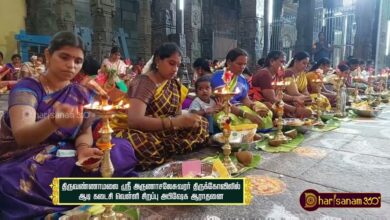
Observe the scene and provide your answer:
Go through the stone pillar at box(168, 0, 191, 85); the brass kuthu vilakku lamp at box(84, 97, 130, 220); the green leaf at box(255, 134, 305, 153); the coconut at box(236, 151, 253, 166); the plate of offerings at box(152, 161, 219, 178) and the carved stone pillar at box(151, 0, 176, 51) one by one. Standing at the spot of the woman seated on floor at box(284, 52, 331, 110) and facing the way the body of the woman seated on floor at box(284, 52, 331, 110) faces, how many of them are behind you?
2

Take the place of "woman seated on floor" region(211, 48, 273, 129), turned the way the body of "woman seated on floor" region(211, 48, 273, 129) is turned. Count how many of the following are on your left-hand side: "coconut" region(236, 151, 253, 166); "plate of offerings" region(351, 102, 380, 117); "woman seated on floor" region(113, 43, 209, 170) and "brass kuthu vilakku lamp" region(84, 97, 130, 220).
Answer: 1

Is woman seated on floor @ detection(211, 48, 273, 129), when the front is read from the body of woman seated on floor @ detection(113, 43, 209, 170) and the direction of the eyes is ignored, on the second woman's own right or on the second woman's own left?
on the second woman's own left

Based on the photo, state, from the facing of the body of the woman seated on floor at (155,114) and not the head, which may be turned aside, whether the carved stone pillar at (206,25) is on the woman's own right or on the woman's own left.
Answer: on the woman's own left

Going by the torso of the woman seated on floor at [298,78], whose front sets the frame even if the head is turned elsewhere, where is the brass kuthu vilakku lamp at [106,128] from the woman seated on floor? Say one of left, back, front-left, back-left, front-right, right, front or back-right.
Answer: front-right
